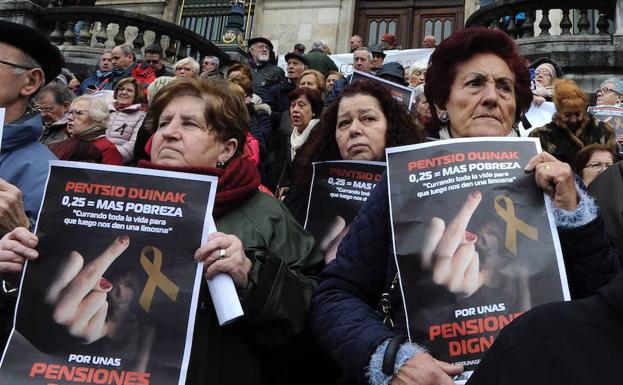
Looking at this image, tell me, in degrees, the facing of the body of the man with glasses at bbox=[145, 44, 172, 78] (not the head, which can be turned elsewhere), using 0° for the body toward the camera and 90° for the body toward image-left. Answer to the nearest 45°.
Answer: approximately 45°

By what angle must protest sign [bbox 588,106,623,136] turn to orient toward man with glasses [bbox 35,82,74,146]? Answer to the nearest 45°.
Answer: approximately 45° to its right

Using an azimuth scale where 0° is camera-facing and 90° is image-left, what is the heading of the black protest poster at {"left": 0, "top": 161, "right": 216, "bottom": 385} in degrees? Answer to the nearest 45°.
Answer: approximately 0°

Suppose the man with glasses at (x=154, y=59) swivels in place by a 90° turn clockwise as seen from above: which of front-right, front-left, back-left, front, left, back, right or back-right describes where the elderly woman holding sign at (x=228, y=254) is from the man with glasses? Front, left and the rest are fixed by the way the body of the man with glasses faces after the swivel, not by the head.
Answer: back-left

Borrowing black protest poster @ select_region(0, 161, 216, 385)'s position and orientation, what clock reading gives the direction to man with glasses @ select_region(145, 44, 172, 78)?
The man with glasses is roughly at 6 o'clock from the black protest poster.

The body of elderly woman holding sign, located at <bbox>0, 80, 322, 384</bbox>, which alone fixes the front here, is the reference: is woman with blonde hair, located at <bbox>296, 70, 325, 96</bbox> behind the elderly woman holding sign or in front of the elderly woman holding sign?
behind

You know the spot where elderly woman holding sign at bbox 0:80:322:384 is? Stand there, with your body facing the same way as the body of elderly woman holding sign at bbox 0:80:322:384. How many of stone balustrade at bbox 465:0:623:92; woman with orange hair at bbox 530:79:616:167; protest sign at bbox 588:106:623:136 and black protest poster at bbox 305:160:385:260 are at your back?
4

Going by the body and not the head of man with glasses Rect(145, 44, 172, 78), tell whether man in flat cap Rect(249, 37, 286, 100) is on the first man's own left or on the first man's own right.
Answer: on the first man's own left

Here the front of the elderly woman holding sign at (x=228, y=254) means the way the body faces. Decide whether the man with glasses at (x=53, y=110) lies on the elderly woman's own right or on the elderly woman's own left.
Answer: on the elderly woman's own right
